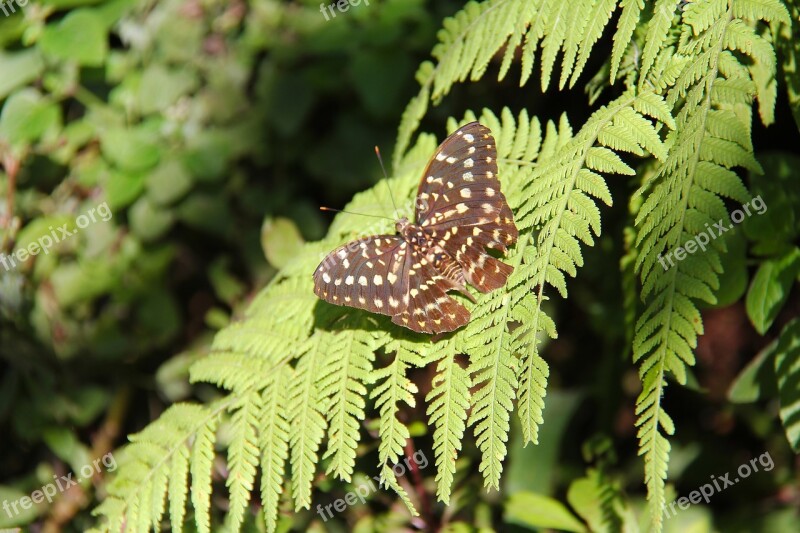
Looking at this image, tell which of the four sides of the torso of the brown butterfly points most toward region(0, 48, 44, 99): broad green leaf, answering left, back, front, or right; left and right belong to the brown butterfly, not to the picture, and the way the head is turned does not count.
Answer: front

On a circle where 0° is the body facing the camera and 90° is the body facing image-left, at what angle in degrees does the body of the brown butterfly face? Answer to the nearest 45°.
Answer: approximately 135°

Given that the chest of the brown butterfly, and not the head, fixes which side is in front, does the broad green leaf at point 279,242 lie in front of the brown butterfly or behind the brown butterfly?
in front

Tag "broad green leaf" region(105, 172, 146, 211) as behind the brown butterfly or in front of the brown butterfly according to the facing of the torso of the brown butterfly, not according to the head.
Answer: in front
